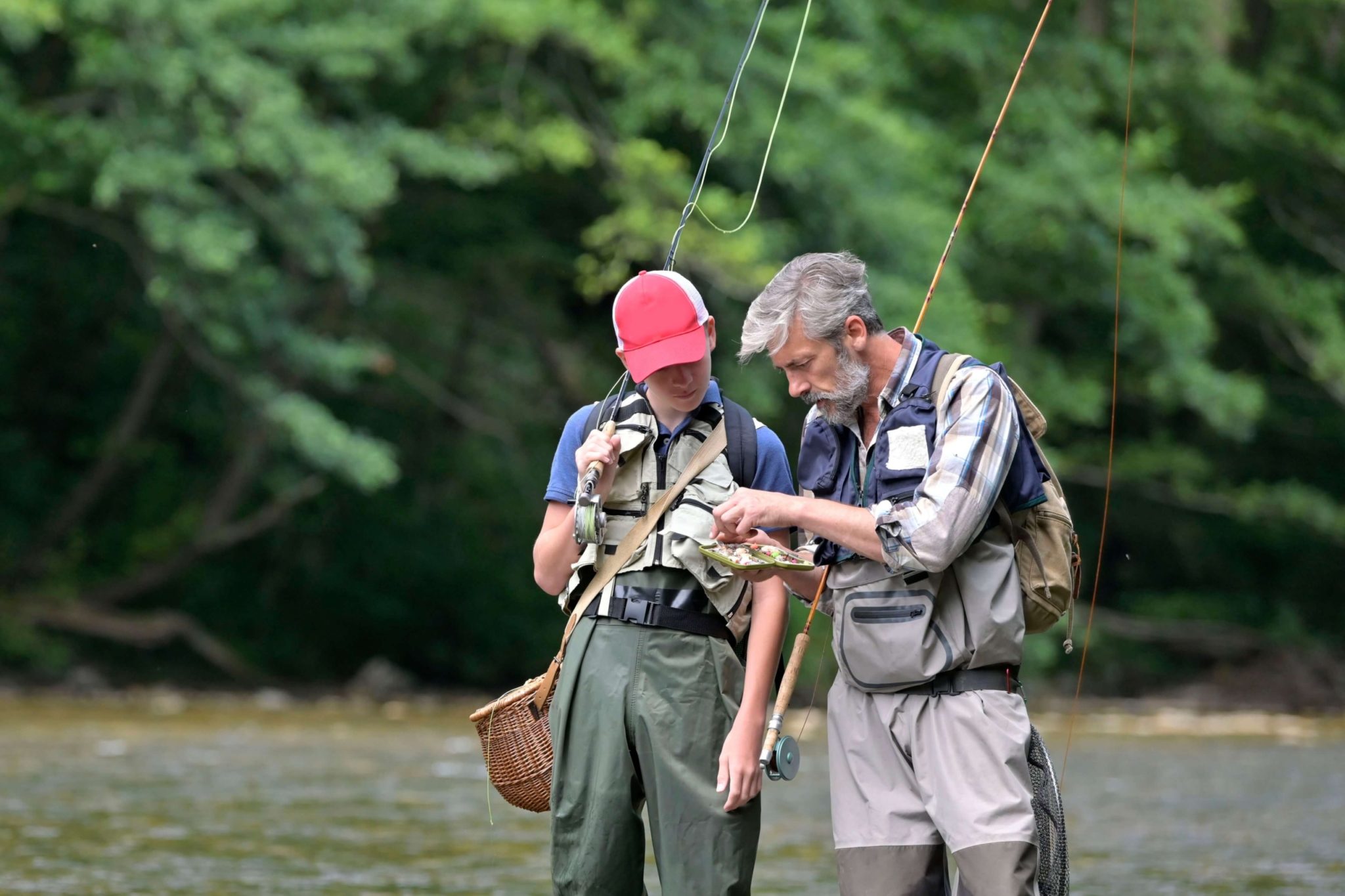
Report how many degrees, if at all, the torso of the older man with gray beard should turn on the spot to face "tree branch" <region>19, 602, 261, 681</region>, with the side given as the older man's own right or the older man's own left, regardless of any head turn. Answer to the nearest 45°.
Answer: approximately 90° to the older man's own right

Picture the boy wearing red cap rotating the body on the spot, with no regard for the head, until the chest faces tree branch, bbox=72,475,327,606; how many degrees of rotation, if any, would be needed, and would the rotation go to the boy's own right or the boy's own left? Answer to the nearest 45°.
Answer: approximately 180°

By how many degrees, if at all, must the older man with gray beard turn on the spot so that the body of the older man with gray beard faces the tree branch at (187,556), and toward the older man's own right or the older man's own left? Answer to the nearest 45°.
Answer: approximately 90° to the older man's own right

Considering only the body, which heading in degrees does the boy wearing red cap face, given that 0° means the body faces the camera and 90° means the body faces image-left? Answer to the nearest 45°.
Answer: approximately 0°

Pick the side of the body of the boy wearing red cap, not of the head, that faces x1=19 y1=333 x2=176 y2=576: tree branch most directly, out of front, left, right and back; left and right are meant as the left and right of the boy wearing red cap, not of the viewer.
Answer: back

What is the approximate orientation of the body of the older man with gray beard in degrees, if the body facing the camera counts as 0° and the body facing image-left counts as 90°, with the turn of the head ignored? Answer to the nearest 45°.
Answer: approximately 45°
